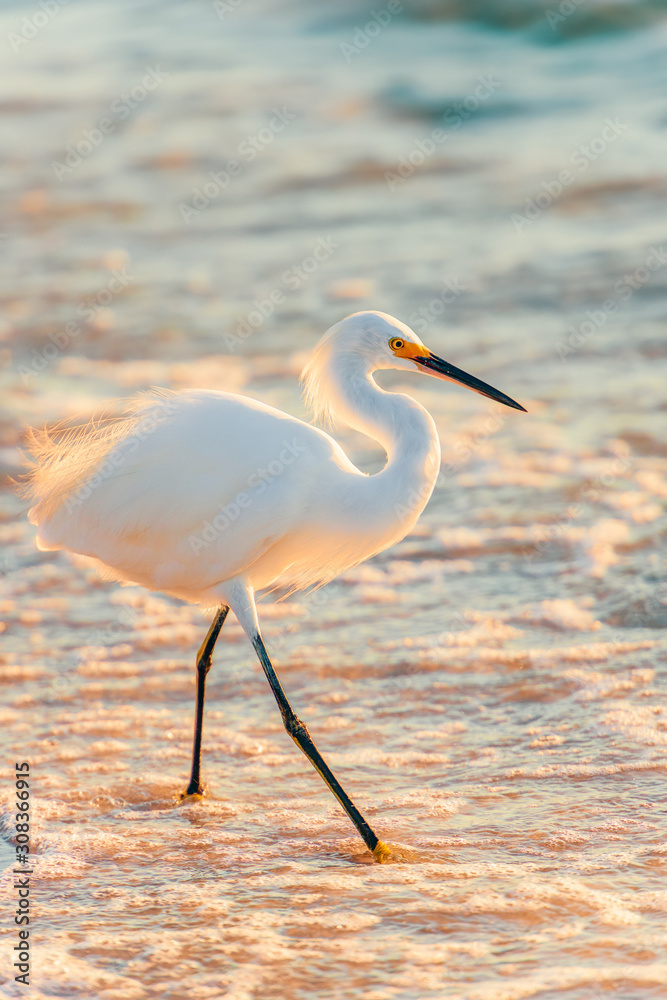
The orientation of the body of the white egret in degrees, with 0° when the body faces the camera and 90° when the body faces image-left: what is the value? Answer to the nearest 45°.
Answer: approximately 270°
